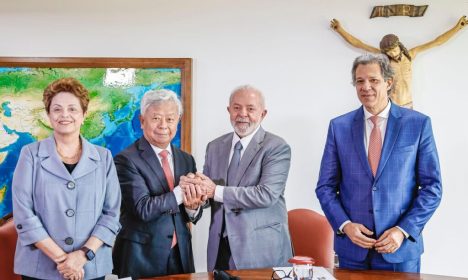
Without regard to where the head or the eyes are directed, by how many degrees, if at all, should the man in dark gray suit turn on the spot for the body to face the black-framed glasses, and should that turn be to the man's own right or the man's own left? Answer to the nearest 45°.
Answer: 0° — they already face it

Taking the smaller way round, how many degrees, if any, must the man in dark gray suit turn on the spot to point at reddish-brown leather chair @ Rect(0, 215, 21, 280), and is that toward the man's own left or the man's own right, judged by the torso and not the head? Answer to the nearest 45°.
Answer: approximately 135° to the man's own right

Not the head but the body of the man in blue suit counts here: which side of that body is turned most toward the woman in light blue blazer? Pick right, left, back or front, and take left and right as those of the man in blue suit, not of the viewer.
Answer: right

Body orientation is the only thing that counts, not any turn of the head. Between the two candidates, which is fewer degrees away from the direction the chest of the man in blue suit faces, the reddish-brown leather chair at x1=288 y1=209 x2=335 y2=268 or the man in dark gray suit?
the man in dark gray suit

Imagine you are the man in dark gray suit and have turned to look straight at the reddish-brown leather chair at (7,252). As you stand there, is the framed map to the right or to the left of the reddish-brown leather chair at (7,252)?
right

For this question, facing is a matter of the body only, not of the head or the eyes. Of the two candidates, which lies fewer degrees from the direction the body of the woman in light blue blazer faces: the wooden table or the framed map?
the wooden table
